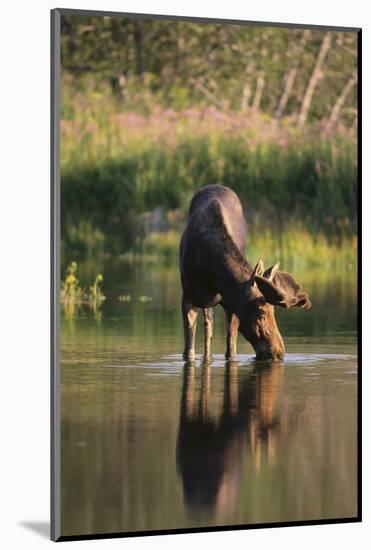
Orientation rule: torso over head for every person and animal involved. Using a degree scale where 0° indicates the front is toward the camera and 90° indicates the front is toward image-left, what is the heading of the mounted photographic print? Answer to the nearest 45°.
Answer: approximately 315°
